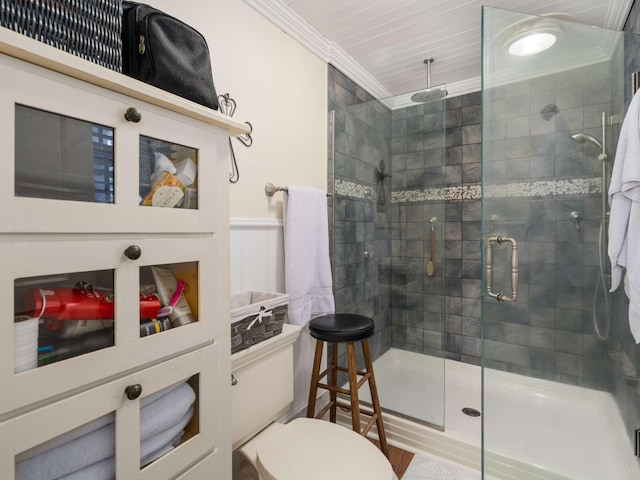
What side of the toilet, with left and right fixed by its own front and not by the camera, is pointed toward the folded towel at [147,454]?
right

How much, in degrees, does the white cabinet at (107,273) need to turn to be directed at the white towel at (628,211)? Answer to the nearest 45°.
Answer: approximately 45° to its left

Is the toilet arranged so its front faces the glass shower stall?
no

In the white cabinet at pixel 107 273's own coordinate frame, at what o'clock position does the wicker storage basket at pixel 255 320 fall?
The wicker storage basket is roughly at 9 o'clock from the white cabinet.

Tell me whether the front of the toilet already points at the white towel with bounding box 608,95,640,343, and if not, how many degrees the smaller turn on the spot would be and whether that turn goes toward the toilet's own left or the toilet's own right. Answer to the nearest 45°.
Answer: approximately 45° to the toilet's own left

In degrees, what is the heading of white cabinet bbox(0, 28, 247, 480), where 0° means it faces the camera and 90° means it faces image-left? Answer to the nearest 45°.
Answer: approximately 315°

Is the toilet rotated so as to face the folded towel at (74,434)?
no

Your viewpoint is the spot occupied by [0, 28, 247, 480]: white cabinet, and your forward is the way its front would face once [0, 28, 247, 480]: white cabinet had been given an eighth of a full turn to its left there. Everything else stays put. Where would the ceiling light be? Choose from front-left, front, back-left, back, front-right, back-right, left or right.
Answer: front

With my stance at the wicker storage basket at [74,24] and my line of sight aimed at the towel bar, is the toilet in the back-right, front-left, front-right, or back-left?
front-right

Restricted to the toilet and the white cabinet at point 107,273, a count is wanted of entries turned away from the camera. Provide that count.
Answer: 0

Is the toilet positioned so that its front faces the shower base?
no

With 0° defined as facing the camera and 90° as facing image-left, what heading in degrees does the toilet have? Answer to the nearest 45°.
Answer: approximately 315°

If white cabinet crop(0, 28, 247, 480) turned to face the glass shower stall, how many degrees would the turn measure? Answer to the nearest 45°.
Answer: approximately 45° to its left
